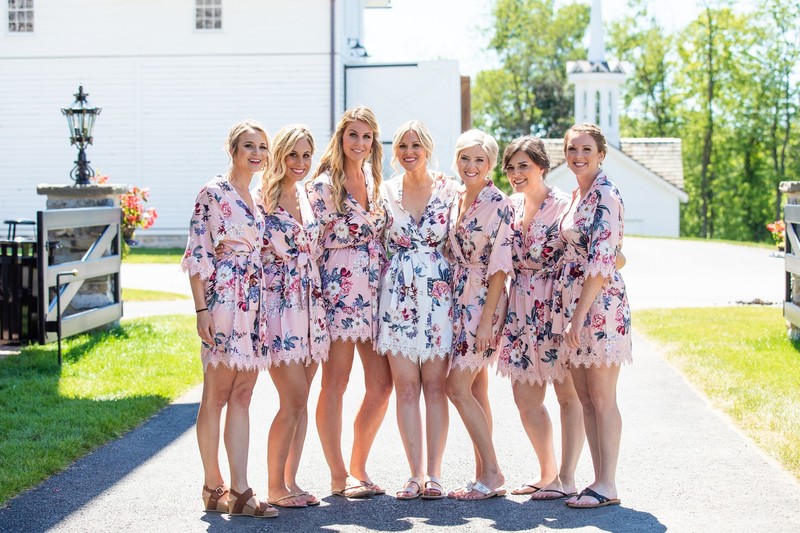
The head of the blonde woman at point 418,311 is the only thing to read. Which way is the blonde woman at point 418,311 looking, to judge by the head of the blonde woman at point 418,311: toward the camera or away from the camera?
toward the camera

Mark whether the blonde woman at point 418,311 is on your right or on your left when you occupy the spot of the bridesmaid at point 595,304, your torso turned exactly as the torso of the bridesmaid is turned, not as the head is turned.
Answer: on your right

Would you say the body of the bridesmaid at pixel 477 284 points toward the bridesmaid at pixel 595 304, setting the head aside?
no

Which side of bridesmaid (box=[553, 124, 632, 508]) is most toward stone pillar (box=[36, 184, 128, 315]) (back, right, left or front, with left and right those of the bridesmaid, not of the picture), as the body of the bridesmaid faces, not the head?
right

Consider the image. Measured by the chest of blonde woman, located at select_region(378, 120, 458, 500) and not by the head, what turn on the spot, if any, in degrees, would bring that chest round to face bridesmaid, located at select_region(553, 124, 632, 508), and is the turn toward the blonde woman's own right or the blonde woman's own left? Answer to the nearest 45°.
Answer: approximately 90° to the blonde woman's own left

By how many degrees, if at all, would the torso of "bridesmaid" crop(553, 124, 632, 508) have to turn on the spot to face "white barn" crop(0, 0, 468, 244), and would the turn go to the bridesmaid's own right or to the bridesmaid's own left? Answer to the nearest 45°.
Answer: approximately 90° to the bridesmaid's own right

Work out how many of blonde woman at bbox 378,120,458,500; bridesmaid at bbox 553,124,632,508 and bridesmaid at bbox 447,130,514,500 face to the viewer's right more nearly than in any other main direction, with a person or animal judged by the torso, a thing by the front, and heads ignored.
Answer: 0

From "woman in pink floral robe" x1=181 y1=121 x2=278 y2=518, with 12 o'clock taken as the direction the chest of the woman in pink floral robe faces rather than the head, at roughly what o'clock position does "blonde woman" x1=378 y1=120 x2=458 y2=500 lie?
The blonde woman is roughly at 10 o'clock from the woman in pink floral robe.

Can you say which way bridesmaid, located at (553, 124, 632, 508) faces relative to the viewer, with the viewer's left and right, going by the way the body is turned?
facing the viewer and to the left of the viewer

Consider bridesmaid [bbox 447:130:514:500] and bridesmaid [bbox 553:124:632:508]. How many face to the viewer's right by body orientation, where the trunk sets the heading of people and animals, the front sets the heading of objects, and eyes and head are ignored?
0

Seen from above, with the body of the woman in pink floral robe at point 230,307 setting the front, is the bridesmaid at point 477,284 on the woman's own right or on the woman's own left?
on the woman's own left

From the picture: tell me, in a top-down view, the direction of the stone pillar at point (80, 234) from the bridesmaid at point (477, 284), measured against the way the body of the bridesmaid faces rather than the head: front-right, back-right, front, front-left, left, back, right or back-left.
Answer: right

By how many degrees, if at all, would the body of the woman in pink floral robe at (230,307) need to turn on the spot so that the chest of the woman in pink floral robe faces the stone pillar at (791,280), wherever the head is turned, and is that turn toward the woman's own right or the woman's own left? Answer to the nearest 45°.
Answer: approximately 90° to the woman's own left

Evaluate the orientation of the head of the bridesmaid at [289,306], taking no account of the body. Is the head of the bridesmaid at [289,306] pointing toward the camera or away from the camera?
toward the camera

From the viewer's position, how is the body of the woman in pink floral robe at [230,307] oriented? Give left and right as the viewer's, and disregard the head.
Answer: facing the viewer and to the right of the viewer

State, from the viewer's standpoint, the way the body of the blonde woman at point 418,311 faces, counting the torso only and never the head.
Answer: toward the camera
